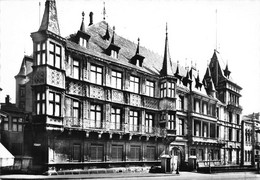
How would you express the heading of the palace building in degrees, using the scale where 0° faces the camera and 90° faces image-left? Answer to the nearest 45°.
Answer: approximately 315°
